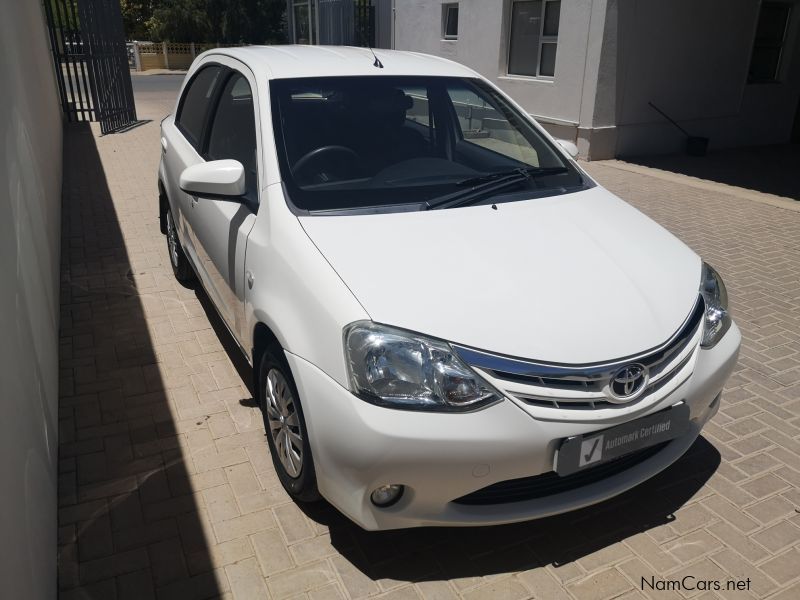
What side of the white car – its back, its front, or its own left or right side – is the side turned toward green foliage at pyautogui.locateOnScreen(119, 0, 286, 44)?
back

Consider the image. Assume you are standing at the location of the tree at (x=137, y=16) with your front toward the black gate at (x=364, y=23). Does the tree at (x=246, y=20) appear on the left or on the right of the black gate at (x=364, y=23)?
left

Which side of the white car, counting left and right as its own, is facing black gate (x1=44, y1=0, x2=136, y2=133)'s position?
back

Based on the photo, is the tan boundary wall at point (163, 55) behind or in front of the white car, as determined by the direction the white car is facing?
behind

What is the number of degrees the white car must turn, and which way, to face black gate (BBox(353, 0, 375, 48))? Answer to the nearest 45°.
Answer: approximately 135° to its left

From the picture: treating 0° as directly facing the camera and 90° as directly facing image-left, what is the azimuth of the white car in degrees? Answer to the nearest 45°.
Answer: approximately 315°

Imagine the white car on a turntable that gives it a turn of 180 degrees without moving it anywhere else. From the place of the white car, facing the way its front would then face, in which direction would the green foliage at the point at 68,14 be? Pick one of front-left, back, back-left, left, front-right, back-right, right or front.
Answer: front

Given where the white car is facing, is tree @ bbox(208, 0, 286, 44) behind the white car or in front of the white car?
behind
